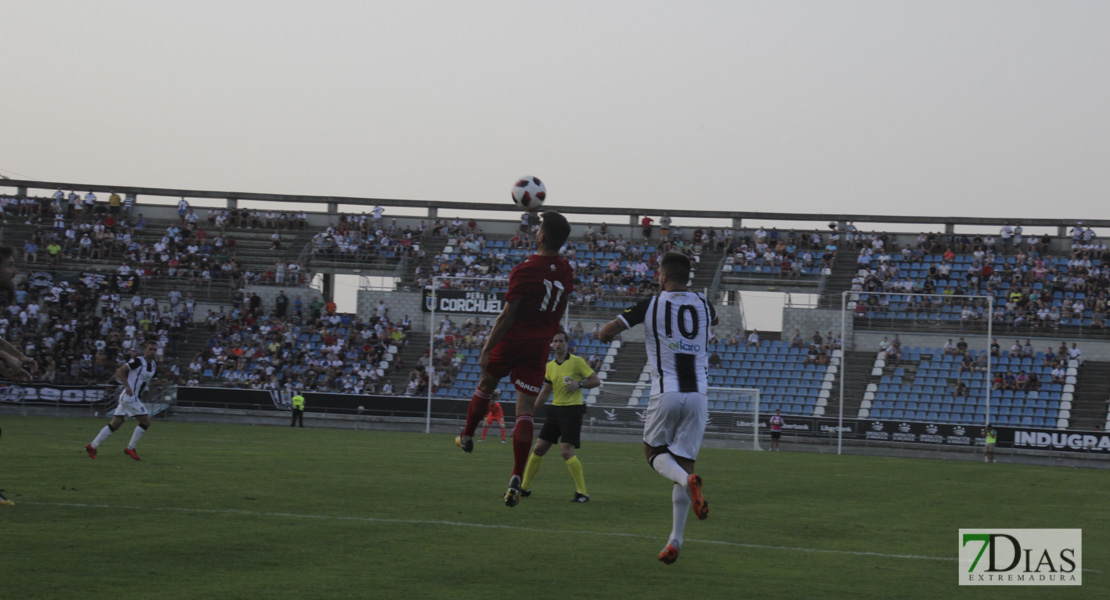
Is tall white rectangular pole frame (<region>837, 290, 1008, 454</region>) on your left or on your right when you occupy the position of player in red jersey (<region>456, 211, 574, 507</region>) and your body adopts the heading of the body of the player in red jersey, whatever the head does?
on your right

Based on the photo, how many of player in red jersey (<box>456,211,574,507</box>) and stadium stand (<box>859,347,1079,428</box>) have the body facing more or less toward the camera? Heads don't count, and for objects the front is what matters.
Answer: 1

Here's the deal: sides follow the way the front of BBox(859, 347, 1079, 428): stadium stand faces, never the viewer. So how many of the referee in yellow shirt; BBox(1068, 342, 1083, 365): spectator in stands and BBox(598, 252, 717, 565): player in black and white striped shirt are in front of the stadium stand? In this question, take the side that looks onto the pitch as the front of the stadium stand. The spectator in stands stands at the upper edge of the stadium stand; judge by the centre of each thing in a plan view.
2

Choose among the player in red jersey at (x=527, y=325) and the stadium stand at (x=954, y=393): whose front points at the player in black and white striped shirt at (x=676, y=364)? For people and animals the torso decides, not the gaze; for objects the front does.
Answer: the stadium stand

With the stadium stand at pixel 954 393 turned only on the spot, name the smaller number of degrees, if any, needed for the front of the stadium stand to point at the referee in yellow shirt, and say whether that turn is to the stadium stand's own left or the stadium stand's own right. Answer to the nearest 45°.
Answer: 0° — it already faces them

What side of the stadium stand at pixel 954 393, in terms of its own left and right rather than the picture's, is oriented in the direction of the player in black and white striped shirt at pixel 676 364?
front

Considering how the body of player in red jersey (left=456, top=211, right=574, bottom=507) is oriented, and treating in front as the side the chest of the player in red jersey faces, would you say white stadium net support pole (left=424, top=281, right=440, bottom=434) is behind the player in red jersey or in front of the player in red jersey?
in front

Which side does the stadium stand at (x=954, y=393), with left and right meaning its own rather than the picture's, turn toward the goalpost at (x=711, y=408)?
right

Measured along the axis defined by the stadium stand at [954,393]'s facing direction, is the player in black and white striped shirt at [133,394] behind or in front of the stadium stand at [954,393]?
in front

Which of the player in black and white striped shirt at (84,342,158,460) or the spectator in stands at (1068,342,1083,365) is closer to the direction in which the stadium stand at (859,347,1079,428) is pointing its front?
the player in black and white striped shirt

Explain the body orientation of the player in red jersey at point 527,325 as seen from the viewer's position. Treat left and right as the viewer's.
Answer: facing away from the viewer and to the left of the viewer

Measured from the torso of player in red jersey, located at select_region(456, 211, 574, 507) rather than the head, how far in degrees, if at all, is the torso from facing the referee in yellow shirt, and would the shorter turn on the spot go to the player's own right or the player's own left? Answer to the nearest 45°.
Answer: approximately 45° to the player's own right

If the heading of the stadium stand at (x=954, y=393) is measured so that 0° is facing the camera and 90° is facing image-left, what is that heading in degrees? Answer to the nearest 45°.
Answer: approximately 0°
